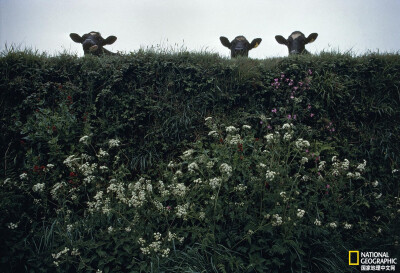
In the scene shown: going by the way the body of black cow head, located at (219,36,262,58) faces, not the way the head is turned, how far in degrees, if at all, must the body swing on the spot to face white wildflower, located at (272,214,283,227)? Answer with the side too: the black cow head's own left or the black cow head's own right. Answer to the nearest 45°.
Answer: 0° — it already faces it

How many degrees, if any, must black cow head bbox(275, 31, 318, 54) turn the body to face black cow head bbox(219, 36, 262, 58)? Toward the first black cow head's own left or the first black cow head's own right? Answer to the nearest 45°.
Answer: approximately 90° to the first black cow head's own right

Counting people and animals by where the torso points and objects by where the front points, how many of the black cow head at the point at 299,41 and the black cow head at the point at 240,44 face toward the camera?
2

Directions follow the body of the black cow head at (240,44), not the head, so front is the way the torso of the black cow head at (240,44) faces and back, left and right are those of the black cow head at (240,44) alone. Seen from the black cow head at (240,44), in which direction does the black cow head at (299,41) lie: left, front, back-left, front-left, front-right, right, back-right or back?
left

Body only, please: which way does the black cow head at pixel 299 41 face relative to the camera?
toward the camera

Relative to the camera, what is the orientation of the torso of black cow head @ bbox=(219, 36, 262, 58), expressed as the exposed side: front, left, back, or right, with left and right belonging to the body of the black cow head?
front

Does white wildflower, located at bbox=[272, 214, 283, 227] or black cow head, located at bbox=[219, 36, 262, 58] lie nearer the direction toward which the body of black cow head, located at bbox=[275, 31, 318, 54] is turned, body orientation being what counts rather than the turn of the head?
the white wildflower

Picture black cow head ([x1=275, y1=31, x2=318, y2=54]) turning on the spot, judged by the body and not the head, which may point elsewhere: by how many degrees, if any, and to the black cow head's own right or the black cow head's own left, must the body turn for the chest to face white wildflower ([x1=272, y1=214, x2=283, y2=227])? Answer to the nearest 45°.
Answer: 0° — it already faces it
